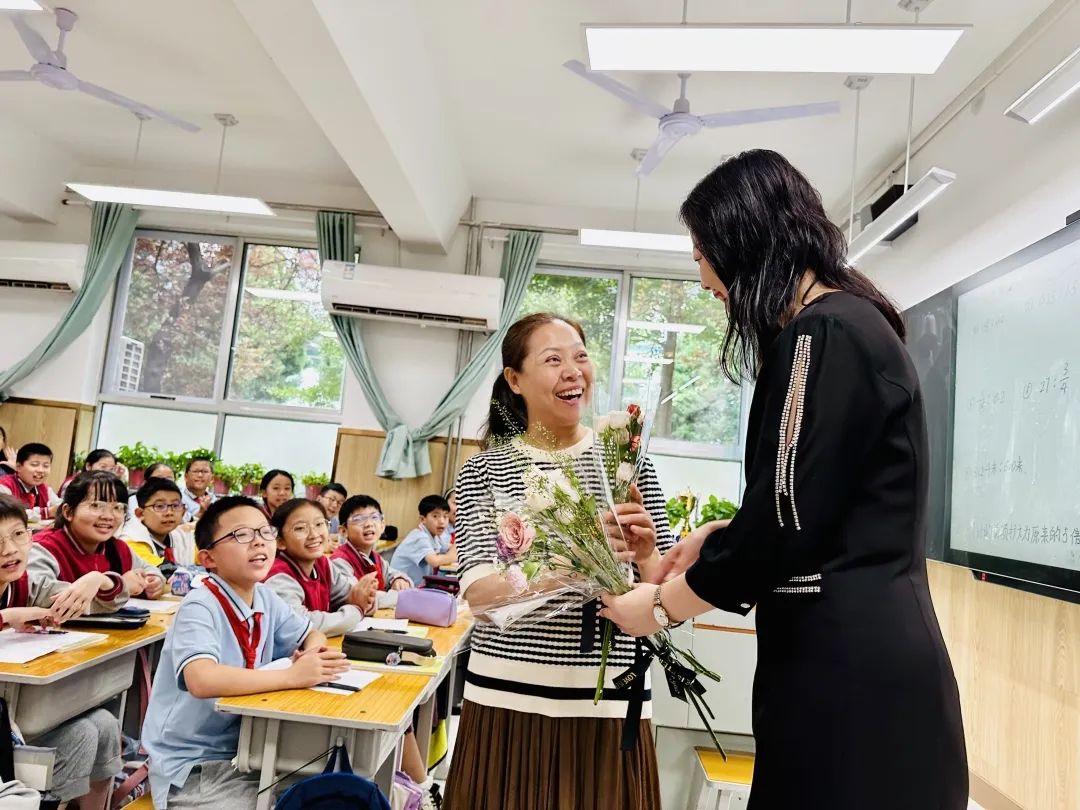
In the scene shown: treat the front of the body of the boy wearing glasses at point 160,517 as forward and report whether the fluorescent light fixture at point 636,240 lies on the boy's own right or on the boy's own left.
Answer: on the boy's own left

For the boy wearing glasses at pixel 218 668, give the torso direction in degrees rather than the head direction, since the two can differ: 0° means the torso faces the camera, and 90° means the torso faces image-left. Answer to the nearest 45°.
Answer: approximately 315°

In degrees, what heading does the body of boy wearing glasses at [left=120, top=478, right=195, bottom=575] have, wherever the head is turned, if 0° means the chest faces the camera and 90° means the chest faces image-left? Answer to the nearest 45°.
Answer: approximately 315°

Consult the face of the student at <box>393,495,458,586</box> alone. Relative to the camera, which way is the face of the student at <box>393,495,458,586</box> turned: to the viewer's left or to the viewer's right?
to the viewer's right

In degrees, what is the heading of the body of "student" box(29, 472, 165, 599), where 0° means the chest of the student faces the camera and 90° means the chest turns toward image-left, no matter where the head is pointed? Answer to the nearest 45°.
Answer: approximately 315°

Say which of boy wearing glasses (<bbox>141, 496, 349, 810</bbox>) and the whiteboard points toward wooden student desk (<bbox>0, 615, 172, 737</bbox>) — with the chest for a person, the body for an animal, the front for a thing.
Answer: the whiteboard

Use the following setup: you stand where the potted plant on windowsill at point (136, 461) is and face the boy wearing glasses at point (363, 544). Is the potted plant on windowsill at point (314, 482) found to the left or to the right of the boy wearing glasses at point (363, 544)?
left

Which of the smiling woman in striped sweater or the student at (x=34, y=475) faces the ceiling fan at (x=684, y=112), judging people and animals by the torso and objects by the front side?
the student

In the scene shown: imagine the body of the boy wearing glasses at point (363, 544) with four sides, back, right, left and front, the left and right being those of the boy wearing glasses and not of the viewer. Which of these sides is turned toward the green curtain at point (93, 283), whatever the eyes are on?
back

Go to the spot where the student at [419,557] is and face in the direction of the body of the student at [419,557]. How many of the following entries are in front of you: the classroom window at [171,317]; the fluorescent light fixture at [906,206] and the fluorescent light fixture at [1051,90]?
2

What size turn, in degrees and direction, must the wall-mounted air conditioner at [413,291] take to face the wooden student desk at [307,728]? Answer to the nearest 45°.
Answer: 0° — it already faces it

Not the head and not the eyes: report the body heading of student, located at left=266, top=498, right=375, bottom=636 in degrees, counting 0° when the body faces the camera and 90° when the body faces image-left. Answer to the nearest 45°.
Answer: approximately 315°

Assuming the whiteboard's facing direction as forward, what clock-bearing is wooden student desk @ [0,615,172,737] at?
The wooden student desk is roughly at 12 o'clock from the whiteboard.
